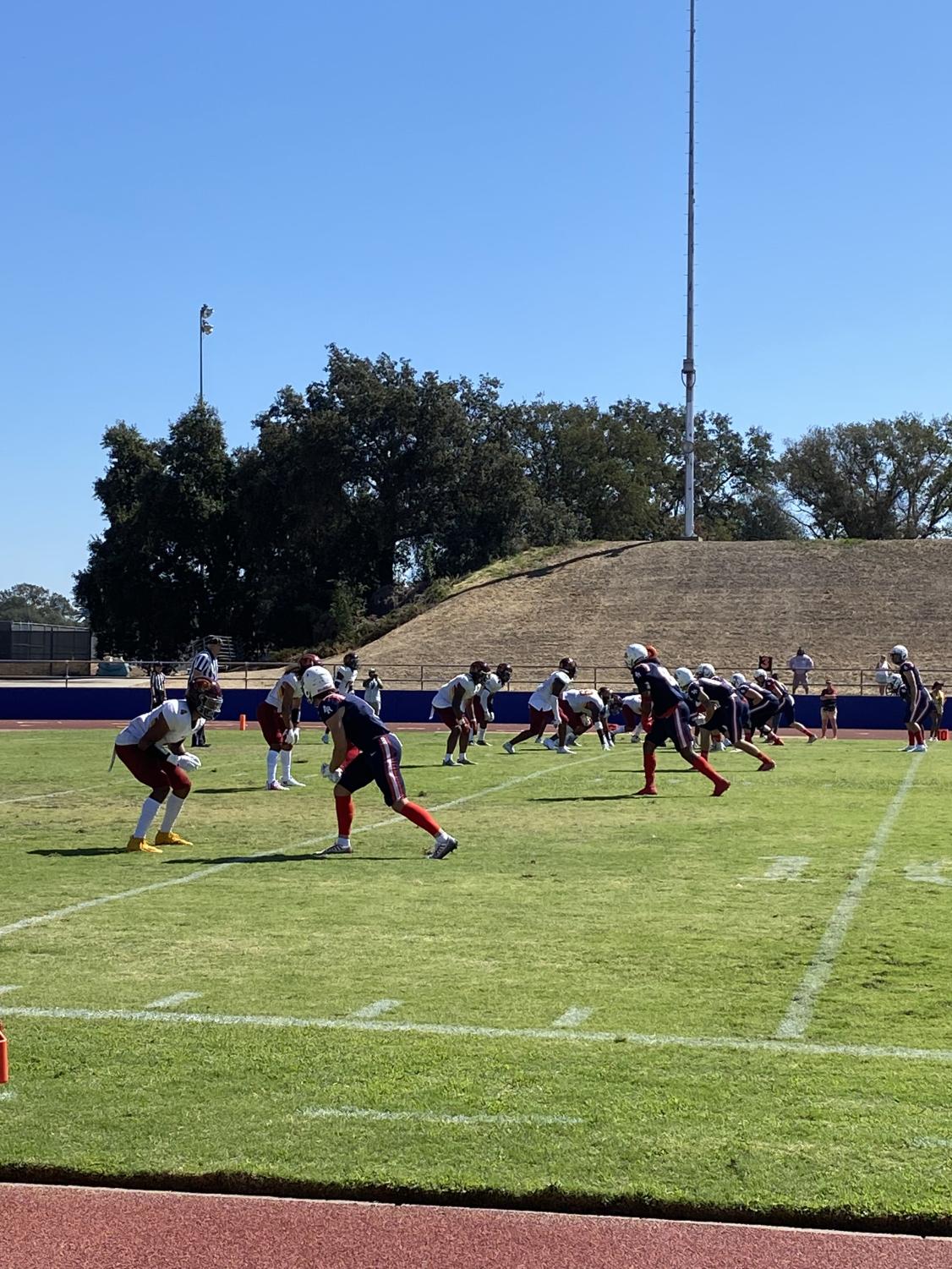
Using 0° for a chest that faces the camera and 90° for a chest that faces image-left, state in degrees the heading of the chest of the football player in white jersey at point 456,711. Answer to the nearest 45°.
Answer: approximately 270°

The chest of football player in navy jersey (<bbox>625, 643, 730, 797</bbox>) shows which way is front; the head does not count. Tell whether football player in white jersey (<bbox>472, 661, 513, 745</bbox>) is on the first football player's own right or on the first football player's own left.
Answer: on the first football player's own right

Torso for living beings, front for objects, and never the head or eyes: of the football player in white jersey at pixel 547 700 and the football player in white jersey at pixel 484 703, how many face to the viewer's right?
2

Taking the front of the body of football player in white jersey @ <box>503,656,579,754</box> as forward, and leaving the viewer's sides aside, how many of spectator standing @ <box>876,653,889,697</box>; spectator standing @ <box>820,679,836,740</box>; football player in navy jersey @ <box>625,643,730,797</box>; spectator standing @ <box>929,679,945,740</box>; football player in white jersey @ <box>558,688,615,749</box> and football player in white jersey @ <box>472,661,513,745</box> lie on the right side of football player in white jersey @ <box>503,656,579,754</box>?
1

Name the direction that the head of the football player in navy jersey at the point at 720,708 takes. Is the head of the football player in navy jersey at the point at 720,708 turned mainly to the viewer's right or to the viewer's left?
to the viewer's left

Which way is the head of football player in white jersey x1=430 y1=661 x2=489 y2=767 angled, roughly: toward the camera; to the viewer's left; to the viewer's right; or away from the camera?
to the viewer's right

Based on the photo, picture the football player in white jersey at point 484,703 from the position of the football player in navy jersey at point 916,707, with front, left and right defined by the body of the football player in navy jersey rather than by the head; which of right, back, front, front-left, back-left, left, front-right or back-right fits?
front

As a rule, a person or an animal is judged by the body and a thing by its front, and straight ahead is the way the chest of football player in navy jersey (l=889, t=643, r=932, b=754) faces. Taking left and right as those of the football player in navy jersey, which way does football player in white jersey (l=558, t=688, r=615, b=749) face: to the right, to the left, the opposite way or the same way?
the opposite way

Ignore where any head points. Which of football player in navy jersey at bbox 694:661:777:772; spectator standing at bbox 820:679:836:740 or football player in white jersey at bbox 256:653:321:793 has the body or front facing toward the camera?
the spectator standing

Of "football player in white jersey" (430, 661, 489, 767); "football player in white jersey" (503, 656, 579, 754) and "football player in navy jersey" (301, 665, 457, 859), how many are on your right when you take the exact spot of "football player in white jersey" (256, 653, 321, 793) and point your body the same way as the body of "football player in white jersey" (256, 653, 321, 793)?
1

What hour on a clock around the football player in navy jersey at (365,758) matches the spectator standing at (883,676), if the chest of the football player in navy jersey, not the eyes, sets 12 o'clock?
The spectator standing is roughly at 4 o'clock from the football player in navy jersey.

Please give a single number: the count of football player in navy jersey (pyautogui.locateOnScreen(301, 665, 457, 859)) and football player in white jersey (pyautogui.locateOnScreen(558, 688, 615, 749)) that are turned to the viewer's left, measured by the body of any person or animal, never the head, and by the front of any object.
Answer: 1

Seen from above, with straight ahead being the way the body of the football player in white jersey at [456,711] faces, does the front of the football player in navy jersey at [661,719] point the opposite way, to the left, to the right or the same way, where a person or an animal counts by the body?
the opposite way

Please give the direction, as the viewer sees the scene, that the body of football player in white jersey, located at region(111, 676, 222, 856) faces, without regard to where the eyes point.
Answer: to the viewer's right

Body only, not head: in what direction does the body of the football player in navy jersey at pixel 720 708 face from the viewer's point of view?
to the viewer's left

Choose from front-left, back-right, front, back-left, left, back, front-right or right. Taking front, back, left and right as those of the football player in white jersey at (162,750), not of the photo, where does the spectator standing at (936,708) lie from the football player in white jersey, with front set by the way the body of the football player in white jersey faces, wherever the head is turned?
front-left

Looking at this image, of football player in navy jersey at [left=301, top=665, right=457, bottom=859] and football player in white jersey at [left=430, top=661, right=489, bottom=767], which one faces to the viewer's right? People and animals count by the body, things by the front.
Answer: the football player in white jersey

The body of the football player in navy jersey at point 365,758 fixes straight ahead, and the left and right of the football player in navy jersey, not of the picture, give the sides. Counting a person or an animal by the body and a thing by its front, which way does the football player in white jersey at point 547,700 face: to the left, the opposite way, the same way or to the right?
the opposite way
